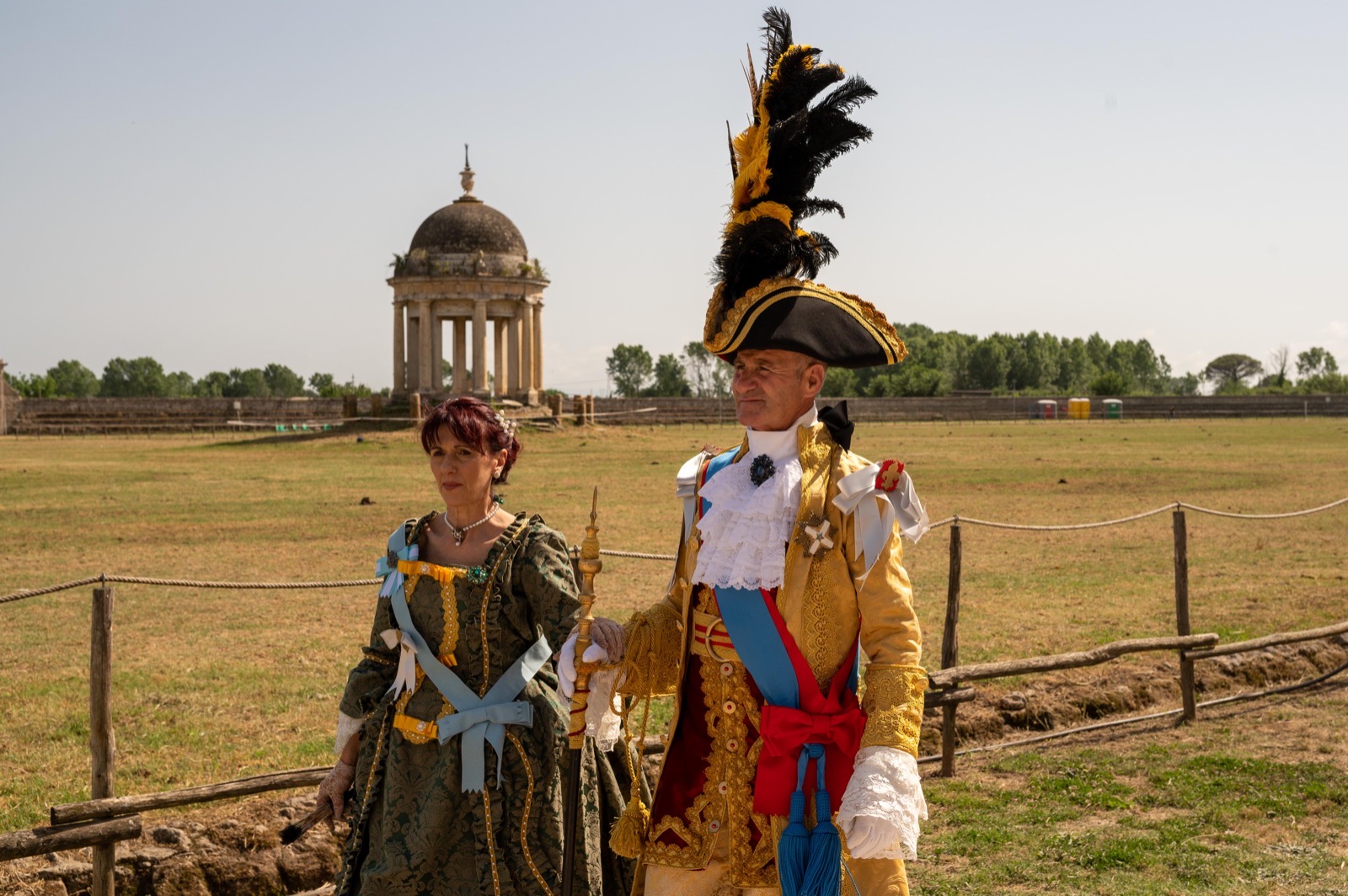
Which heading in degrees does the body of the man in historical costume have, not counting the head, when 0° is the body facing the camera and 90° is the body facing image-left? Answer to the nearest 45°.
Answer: approximately 45°

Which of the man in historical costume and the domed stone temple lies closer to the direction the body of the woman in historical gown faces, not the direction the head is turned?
the man in historical costume

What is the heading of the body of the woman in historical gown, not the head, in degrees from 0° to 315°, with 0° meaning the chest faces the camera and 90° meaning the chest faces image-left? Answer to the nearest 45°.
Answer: approximately 45°

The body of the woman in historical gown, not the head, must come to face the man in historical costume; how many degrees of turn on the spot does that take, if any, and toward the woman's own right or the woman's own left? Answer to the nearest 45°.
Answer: approximately 90° to the woman's own left

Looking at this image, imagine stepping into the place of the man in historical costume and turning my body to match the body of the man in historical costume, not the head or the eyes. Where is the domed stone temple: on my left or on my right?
on my right

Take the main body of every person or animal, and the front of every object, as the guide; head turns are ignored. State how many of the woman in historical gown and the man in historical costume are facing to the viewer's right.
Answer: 0

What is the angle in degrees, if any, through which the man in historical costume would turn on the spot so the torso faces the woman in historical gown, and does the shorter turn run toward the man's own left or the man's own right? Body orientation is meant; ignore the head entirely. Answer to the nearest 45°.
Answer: approximately 90° to the man's own right
